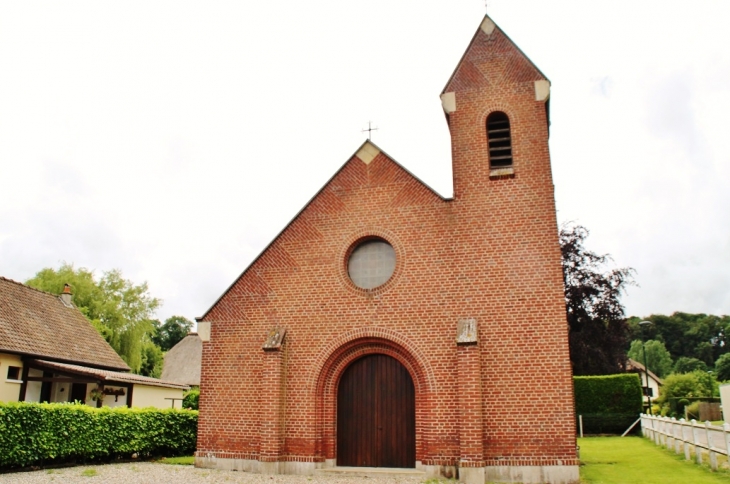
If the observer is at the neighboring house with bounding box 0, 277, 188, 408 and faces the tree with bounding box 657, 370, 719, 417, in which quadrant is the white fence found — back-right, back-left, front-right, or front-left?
front-right

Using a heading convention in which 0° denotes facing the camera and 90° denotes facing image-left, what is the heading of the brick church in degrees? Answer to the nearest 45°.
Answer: approximately 0°

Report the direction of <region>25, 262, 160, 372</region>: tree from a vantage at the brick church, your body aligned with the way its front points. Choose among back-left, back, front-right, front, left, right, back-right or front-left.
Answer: back-right

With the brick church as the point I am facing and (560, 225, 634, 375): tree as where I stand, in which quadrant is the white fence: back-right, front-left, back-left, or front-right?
front-left

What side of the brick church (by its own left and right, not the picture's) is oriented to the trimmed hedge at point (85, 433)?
right

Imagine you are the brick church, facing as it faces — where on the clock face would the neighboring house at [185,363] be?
The neighboring house is roughly at 5 o'clock from the brick church.

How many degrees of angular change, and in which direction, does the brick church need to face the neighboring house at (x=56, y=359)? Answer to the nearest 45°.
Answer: approximately 135° to its right

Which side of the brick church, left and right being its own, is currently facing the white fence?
left

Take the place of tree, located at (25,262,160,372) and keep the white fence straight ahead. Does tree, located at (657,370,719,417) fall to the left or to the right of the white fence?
left

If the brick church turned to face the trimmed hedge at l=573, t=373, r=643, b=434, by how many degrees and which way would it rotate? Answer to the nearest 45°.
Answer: approximately 135° to its left

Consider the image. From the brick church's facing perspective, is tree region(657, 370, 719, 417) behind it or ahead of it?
behind
